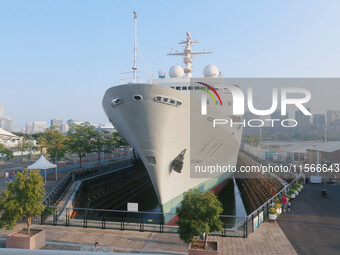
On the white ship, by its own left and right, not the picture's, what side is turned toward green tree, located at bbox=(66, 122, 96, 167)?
right

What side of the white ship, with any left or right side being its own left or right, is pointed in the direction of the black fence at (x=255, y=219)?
front

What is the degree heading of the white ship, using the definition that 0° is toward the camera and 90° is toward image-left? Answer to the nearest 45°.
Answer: approximately 45°

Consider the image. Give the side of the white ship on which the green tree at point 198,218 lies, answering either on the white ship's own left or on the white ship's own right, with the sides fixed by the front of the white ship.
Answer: on the white ship's own left

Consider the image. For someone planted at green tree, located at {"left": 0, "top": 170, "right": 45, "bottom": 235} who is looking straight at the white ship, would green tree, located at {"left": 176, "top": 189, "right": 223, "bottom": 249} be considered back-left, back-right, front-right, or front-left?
front-right

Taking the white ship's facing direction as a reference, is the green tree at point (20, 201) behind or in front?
in front

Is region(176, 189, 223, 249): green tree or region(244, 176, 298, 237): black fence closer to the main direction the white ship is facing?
the green tree

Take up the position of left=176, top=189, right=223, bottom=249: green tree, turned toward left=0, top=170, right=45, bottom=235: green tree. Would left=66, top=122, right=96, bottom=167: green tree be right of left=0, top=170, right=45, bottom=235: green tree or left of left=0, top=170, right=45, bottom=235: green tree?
right
